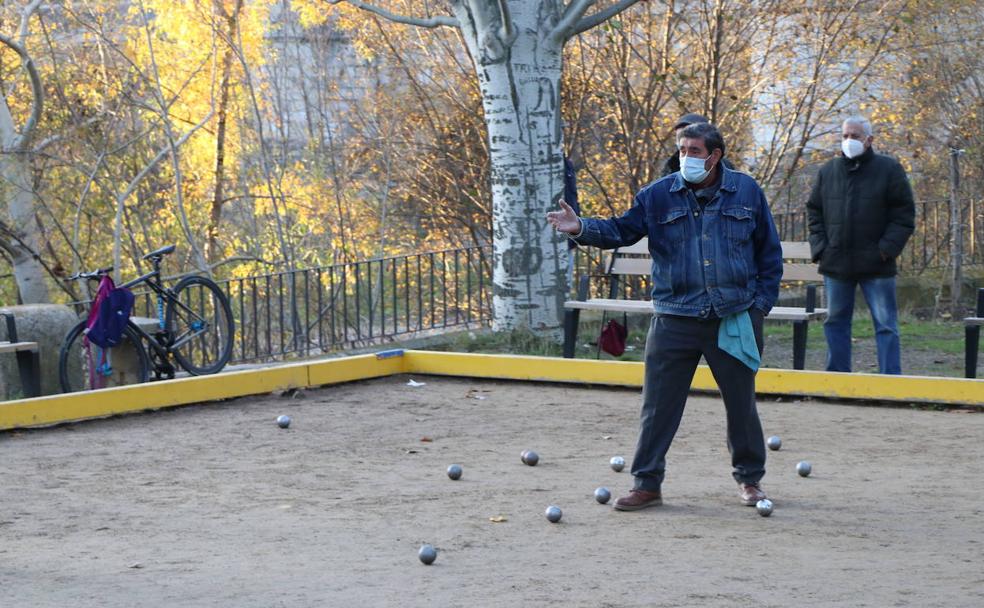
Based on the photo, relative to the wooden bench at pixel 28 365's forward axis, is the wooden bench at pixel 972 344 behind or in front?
in front

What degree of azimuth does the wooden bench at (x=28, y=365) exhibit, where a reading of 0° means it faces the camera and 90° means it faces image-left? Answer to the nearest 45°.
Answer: approximately 315°

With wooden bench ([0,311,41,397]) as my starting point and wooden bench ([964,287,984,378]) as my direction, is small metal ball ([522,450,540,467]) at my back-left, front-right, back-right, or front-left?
front-right

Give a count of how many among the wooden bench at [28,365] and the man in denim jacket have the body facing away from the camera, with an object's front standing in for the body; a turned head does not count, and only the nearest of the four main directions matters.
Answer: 0

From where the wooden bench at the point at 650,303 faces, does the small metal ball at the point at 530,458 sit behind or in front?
in front

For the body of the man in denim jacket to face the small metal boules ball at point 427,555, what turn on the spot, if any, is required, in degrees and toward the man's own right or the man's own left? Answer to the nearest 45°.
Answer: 0° — they already face it

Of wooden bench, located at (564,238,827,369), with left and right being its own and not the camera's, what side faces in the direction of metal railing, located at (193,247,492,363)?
right

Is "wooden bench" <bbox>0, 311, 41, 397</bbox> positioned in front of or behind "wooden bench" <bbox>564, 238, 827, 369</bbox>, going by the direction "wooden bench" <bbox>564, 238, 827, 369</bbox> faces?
in front

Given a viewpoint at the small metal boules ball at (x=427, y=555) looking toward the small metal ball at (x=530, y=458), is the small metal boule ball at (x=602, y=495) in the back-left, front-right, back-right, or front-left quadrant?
front-right

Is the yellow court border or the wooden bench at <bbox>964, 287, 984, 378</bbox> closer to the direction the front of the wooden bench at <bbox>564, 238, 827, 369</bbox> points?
the yellow court border

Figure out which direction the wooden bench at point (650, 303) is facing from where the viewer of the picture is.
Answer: facing the viewer and to the left of the viewer
